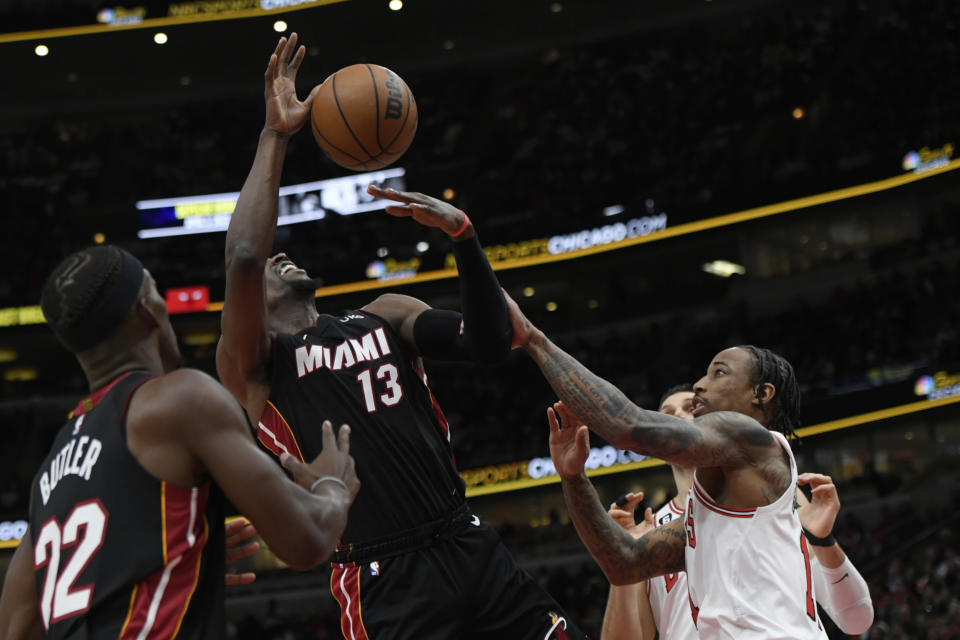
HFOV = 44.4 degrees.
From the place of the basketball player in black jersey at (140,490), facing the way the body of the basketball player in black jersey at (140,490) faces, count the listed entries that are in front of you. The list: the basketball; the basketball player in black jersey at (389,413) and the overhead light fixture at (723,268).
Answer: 3

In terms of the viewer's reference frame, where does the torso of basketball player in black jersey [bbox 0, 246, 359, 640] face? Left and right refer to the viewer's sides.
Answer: facing away from the viewer and to the right of the viewer

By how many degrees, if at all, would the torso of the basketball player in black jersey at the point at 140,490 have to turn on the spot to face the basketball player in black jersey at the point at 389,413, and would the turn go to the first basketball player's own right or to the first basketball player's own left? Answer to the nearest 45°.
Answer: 0° — they already face them

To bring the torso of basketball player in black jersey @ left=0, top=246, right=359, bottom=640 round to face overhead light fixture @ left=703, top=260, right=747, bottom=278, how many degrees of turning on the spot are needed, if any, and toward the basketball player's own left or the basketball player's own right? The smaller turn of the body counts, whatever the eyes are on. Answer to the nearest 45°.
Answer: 0° — they already face it

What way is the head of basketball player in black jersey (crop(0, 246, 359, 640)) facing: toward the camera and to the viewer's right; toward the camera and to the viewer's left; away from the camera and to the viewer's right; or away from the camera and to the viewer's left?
away from the camera and to the viewer's right
